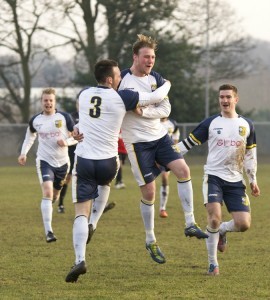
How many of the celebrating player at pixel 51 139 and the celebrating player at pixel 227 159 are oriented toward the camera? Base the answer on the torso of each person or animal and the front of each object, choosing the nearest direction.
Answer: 2

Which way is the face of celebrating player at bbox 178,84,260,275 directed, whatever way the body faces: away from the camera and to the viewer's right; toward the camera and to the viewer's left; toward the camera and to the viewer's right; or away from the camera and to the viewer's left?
toward the camera and to the viewer's left

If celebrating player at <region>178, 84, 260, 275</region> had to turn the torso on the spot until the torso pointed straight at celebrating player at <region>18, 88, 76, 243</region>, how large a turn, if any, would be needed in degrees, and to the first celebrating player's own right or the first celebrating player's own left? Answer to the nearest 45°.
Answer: approximately 135° to the first celebrating player's own right

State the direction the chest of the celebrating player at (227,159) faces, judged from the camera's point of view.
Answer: toward the camera

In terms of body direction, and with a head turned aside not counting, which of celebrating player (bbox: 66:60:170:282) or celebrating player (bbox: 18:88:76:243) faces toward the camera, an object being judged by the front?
celebrating player (bbox: 18:88:76:243)

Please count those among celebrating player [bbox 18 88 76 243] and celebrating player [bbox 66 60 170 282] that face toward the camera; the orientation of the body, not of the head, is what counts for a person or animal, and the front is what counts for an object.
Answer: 1

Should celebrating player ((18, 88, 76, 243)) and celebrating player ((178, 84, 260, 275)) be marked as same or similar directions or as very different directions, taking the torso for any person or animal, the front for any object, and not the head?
same or similar directions

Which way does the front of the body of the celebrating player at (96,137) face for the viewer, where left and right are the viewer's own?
facing away from the viewer and to the right of the viewer

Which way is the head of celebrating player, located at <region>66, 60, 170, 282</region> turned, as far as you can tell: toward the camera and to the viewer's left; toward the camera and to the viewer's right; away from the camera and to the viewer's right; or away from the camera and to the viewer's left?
away from the camera and to the viewer's right

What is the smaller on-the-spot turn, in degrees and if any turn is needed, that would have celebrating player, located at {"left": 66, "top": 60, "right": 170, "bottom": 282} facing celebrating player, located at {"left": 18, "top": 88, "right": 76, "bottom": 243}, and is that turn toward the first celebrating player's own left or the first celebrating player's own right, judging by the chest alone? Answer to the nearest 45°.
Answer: approximately 45° to the first celebrating player's own left

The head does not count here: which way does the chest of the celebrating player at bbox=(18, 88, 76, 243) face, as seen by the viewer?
toward the camera
